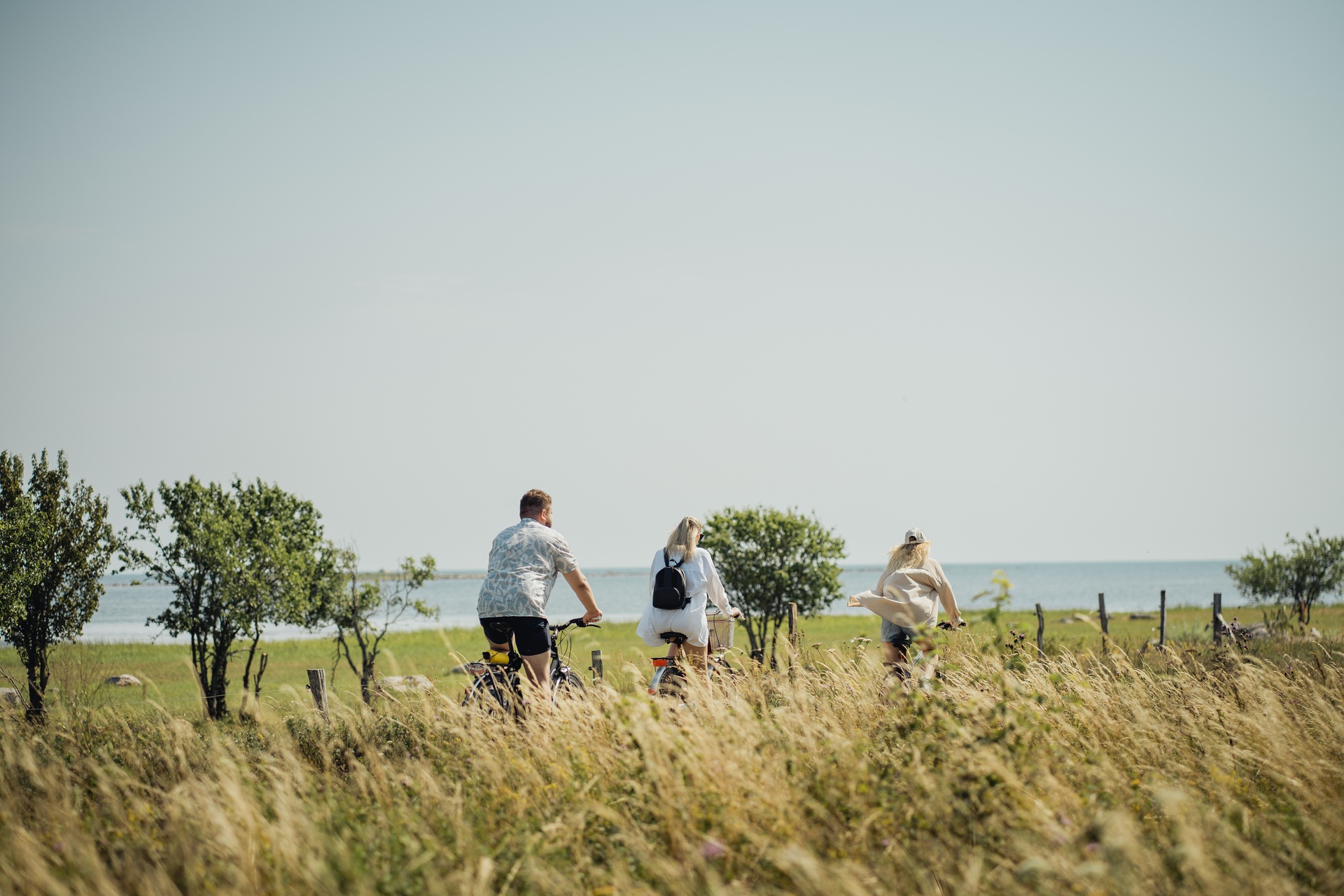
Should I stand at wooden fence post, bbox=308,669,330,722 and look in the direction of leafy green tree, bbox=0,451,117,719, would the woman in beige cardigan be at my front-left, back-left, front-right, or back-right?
back-right

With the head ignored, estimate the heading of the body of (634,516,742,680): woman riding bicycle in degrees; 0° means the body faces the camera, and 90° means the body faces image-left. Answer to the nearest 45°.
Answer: approximately 225°

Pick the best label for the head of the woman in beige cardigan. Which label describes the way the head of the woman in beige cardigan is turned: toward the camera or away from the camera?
away from the camera

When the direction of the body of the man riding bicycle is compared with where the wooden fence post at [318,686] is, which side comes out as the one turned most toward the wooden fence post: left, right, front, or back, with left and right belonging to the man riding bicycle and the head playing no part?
left

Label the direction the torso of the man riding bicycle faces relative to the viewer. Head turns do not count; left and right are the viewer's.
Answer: facing away from the viewer and to the right of the viewer

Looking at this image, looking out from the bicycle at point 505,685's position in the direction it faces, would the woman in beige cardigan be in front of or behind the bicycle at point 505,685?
in front

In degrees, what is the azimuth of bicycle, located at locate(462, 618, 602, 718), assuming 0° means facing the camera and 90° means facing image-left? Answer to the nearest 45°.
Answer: approximately 225°

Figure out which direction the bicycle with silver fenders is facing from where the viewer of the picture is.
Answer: facing away from the viewer and to the right of the viewer
